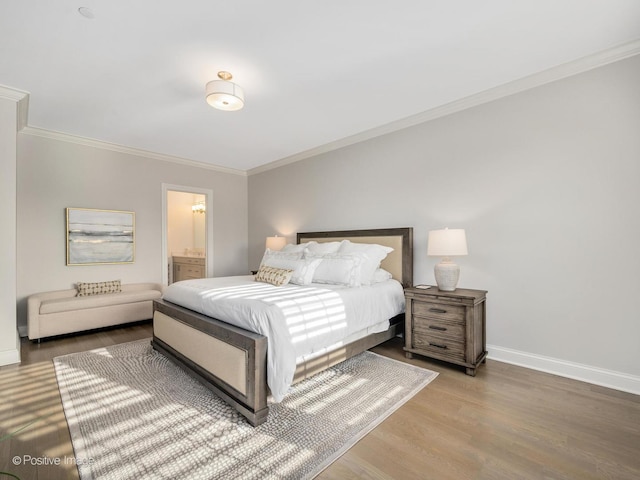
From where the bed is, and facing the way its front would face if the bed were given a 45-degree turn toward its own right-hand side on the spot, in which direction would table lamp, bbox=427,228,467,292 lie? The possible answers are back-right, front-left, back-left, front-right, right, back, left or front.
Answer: back

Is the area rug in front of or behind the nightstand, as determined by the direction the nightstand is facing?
in front

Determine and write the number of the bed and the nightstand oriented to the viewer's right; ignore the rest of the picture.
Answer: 0

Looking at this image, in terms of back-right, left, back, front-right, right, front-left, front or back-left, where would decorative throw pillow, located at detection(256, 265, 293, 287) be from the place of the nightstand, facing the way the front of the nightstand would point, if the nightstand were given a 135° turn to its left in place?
back

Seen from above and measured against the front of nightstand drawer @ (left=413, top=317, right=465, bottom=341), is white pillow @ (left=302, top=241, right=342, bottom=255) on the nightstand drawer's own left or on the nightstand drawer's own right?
on the nightstand drawer's own right

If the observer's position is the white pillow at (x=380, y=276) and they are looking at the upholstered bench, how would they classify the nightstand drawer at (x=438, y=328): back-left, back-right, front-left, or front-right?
back-left

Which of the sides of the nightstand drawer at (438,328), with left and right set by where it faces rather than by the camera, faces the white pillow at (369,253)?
right

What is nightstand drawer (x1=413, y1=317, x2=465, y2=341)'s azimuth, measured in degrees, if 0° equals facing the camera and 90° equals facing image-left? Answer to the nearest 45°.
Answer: approximately 45°

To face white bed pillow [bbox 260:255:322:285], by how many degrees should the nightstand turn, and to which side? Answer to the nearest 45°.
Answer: approximately 45° to its right

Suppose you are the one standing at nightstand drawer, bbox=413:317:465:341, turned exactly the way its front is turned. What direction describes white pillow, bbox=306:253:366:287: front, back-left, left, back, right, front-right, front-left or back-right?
front-right

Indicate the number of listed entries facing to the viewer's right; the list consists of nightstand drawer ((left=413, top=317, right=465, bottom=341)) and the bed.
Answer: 0

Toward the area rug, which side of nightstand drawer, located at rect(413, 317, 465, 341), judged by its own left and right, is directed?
front

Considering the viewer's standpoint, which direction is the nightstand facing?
facing the viewer and to the left of the viewer
